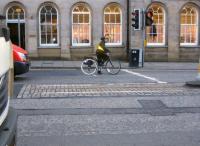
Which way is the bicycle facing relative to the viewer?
to the viewer's right

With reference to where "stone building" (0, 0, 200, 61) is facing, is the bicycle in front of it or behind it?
in front

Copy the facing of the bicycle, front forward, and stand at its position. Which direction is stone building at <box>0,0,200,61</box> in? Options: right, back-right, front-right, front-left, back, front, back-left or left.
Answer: left

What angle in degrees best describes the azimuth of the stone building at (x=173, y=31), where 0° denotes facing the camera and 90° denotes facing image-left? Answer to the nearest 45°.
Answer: approximately 0°

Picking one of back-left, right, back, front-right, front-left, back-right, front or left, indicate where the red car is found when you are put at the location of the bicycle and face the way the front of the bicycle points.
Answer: back-right

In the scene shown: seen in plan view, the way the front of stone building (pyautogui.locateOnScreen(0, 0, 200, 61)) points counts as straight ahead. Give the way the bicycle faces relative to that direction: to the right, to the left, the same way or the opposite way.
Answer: to the left

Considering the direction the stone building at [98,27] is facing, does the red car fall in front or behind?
in front

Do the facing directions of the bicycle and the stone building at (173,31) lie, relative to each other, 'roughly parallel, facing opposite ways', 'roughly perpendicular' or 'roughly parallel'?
roughly perpendicular

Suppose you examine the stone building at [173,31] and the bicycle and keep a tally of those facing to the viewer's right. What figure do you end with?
1
